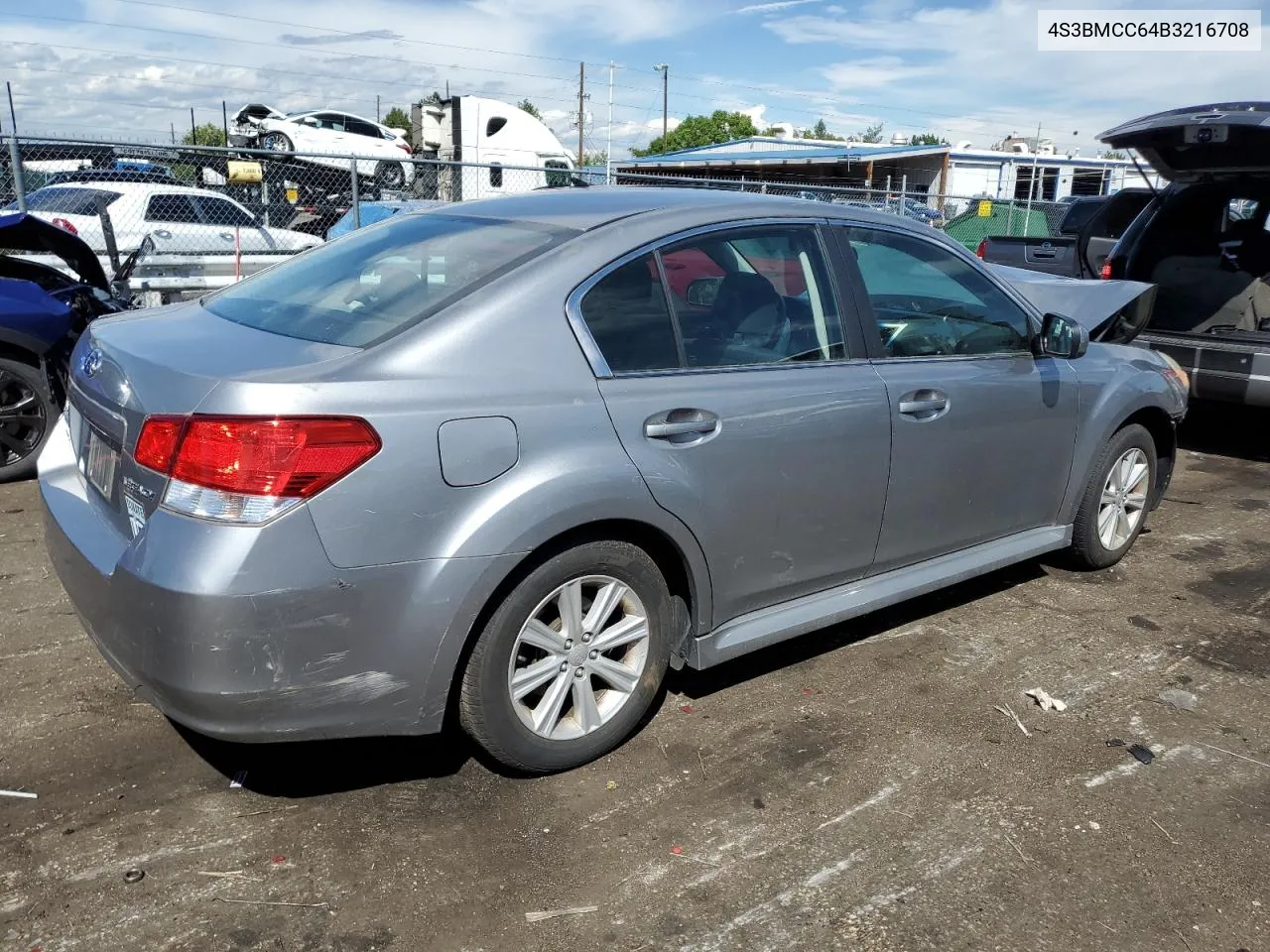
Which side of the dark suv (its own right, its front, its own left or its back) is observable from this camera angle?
back

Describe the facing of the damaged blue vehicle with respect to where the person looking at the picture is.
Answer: facing to the right of the viewer

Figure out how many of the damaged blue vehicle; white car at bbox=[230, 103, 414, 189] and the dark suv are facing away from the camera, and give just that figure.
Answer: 1

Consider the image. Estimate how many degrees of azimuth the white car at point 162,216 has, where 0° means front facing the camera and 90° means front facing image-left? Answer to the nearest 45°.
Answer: approximately 225°

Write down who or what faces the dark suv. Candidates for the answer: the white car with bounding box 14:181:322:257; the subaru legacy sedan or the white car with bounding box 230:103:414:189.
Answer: the subaru legacy sedan

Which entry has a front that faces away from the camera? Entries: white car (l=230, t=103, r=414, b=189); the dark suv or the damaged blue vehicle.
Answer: the dark suv

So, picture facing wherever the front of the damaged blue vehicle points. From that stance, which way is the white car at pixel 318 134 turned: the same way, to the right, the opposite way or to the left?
the opposite way

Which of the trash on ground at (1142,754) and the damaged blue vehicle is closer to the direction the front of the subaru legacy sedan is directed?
the trash on ground

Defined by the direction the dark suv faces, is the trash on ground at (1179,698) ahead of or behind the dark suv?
behind

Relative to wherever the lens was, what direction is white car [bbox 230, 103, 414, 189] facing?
facing to the left of the viewer

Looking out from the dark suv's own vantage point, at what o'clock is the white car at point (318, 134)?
The white car is roughly at 10 o'clock from the dark suv.

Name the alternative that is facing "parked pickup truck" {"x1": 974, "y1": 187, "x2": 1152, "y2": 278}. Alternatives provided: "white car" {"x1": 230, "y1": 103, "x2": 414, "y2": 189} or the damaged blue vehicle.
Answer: the damaged blue vehicle

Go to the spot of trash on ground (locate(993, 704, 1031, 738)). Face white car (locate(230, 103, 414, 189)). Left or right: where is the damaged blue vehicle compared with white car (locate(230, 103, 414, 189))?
left
